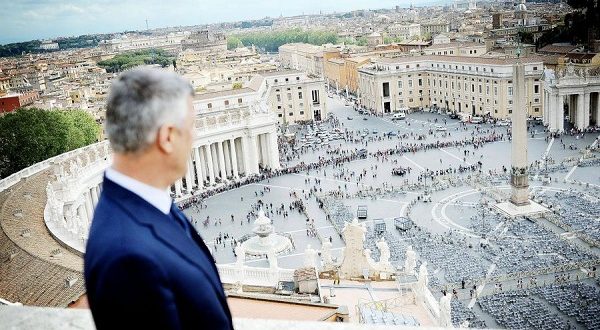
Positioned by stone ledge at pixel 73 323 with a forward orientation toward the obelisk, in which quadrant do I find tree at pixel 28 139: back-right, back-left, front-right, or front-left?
front-left

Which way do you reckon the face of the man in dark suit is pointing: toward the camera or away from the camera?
away from the camera

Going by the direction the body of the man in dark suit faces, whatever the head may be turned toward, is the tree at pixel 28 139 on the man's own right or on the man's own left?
on the man's own left

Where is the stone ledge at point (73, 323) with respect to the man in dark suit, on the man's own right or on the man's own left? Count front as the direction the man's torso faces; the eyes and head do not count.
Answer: on the man's own left

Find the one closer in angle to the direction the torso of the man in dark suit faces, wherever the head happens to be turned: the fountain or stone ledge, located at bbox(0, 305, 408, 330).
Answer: the fountain

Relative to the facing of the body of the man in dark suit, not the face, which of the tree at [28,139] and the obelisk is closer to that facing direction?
the obelisk

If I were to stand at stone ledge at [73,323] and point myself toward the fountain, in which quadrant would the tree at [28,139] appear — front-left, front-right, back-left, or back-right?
front-left
